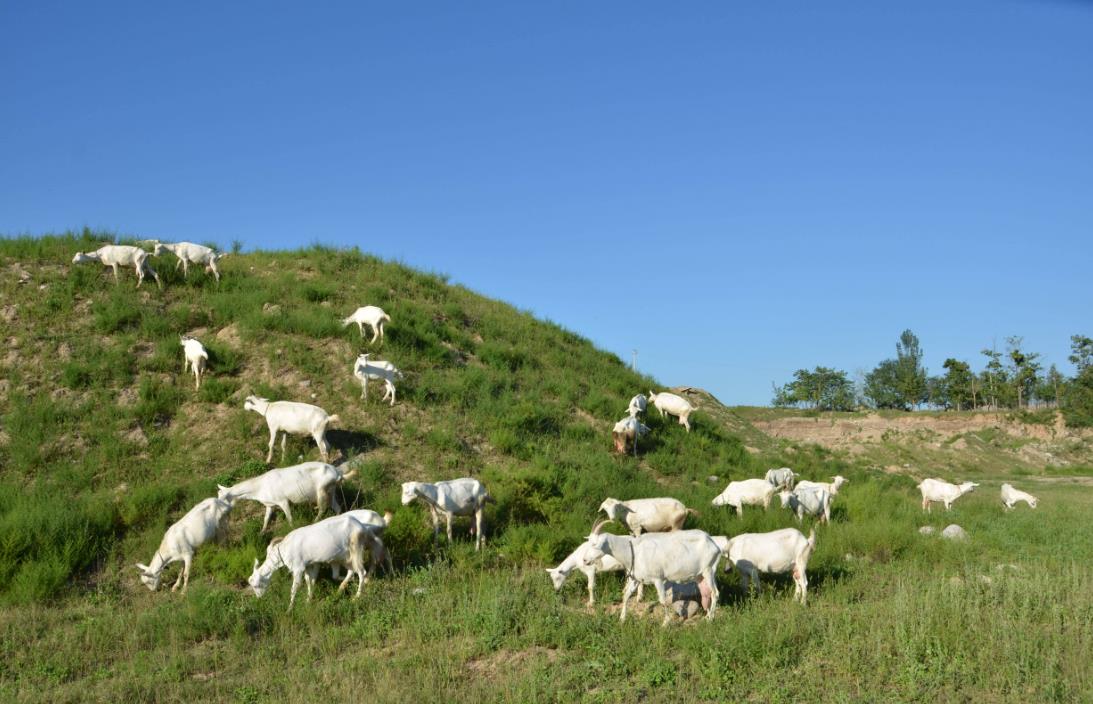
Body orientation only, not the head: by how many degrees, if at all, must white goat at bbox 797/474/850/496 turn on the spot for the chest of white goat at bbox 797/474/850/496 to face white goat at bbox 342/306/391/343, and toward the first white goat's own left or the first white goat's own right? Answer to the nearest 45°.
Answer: approximately 180°

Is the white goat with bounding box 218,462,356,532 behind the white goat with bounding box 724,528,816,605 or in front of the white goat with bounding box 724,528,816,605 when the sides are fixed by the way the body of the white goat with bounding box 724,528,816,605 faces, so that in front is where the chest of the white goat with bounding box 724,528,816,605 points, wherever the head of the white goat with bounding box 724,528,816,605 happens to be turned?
in front

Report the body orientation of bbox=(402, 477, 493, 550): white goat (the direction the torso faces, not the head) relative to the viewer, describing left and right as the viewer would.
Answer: facing to the left of the viewer

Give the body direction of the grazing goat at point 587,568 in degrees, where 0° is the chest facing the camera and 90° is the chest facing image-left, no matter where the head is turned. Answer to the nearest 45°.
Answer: approximately 90°

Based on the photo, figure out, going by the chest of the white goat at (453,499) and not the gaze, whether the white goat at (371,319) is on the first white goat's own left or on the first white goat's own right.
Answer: on the first white goat's own right

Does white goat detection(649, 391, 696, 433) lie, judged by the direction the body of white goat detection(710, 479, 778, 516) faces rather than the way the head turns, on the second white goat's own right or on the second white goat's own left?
on the second white goat's own right

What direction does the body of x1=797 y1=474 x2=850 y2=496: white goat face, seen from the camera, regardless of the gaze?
to the viewer's right

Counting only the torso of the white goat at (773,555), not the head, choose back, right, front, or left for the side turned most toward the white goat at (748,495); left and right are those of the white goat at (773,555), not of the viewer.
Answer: right

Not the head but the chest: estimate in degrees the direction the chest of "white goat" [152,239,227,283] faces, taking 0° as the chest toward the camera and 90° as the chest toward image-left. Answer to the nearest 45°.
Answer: approximately 90°

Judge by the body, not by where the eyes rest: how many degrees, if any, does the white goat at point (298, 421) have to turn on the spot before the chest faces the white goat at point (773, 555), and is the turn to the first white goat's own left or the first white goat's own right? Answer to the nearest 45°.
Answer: approximately 135° to the first white goat's own left

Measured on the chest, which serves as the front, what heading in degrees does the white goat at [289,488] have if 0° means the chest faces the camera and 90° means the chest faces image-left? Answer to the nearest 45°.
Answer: approximately 90°

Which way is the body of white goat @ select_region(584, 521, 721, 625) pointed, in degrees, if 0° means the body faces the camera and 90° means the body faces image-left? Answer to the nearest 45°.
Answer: approximately 90°

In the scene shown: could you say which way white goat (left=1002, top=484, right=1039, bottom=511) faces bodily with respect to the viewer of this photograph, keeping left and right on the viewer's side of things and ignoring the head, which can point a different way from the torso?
facing to the right of the viewer
